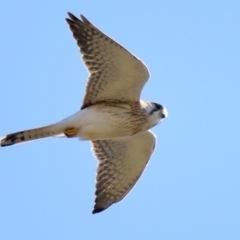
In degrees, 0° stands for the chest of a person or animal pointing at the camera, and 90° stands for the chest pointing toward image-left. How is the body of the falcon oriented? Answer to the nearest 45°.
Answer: approximately 270°
